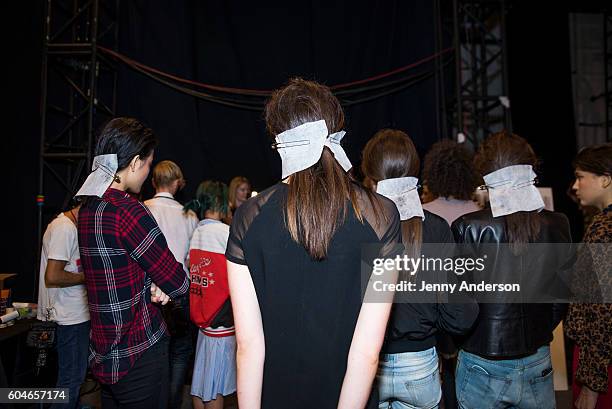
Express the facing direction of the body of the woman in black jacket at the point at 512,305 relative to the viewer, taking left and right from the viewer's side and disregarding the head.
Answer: facing away from the viewer

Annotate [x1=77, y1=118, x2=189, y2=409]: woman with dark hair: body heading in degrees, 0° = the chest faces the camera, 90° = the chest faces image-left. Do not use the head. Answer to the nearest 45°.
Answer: approximately 225°

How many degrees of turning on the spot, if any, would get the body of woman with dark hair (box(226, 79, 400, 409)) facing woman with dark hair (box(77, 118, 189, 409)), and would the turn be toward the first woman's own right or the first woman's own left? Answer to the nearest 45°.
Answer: approximately 45° to the first woman's own left

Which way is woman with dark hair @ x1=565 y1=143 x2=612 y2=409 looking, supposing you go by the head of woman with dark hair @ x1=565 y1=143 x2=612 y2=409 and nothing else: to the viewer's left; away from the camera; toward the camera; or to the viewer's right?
to the viewer's left

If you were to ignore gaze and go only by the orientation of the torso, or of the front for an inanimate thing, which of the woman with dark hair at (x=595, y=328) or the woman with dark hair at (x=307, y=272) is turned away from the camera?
the woman with dark hair at (x=307, y=272)

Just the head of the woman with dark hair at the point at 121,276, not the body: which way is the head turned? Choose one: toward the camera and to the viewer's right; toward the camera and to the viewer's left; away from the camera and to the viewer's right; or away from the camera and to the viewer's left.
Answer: away from the camera and to the viewer's right

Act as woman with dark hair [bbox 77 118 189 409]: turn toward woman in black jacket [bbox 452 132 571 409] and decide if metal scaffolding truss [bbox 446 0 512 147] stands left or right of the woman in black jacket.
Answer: left

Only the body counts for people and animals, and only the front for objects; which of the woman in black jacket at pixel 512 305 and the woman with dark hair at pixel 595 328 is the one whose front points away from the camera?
the woman in black jacket

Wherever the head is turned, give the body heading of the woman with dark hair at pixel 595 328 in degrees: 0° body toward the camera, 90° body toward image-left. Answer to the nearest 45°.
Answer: approximately 90°

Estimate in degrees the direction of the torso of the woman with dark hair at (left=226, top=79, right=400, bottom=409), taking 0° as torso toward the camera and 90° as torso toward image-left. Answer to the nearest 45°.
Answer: approximately 180°

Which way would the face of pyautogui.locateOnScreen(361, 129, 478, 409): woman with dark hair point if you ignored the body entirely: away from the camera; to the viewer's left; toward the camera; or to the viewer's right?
away from the camera

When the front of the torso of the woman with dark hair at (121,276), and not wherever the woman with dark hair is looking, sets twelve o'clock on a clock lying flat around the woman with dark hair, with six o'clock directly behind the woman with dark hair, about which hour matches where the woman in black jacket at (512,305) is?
The woman in black jacket is roughly at 2 o'clock from the woman with dark hair.
